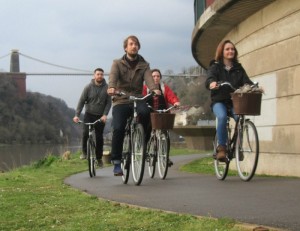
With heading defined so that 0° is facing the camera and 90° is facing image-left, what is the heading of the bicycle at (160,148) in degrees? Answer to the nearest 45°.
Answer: approximately 0°

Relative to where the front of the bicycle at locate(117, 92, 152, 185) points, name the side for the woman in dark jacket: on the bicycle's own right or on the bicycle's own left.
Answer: on the bicycle's own left

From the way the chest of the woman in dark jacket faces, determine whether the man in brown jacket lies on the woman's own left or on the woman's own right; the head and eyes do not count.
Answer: on the woman's own right

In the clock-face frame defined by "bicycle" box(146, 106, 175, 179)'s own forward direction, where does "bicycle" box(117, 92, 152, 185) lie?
"bicycle" box(117, 92, 152, 185) is roughly at 1 o'clock from "bicycle" box(146, 106, 175, 179).

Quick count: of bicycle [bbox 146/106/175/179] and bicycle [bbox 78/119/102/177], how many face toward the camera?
2

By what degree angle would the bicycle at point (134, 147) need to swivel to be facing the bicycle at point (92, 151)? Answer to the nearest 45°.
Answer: approximately 180°

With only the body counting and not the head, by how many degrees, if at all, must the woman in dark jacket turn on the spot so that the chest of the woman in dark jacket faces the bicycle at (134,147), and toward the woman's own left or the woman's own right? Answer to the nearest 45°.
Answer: approximately 135° to the woman's own right
